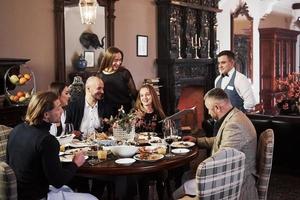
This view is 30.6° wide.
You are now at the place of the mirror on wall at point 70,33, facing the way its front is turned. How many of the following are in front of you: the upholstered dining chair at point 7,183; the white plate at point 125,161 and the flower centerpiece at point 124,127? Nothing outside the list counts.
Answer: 3

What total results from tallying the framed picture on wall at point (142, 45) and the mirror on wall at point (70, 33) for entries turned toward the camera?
2

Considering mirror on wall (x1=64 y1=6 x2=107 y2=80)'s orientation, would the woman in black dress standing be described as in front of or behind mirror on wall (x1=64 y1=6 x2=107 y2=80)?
in front

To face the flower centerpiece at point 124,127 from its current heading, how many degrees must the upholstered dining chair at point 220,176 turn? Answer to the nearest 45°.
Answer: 0° — it already faces it

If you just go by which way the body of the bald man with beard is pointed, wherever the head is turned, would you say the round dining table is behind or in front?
in front

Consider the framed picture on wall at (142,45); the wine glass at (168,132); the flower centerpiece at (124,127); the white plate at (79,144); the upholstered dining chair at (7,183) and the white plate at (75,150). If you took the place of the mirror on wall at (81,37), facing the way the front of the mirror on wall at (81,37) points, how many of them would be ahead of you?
5

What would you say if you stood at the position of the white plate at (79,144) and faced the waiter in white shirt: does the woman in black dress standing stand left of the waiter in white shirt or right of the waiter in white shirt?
left

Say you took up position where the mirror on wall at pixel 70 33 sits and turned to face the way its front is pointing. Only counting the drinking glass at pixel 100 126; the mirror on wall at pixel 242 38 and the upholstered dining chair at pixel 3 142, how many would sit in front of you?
2

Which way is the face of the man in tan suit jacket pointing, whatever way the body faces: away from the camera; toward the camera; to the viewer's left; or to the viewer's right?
to the viewer's left

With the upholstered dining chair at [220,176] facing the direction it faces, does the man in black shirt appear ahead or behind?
ahead

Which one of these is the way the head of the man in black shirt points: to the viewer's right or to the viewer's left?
to the viewer's right

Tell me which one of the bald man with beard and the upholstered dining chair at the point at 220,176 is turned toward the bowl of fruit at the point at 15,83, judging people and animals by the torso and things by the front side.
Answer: the upholstered dining chair
